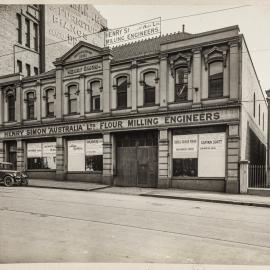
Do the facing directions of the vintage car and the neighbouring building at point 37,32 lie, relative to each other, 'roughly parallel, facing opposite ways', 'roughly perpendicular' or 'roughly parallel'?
roughly perpendicular

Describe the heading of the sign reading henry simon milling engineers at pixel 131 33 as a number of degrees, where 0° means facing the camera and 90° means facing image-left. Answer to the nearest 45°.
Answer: approximately 45°
